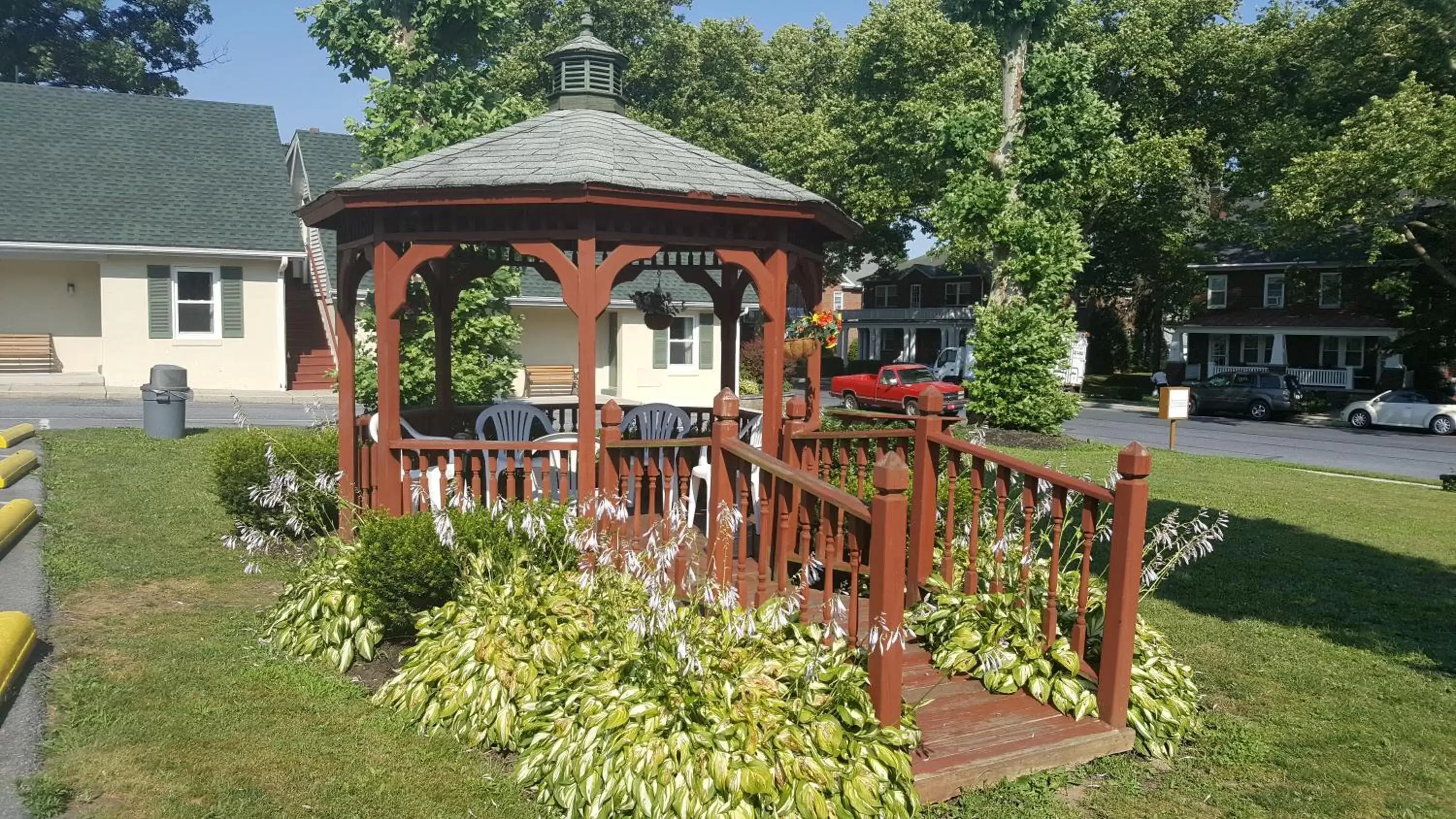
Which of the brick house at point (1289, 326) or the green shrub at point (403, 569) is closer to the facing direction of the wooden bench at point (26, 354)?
the green shrub

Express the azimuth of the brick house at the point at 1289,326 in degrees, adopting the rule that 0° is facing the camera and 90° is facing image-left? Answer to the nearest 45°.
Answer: approximately 0°

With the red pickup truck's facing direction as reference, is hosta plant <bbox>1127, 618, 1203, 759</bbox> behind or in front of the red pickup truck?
in front

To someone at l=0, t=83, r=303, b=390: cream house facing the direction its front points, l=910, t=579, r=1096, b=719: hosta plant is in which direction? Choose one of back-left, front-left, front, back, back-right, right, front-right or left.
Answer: front

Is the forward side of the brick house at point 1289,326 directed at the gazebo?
yes

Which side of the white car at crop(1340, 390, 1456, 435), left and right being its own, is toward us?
left

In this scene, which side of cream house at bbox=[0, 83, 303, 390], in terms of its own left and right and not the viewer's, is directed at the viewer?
front

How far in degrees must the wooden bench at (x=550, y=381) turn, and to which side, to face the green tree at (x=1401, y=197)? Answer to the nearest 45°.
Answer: approximately 90° to its left

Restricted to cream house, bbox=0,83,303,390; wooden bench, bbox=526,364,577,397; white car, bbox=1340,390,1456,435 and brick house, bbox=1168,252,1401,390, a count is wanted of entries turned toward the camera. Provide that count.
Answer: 3

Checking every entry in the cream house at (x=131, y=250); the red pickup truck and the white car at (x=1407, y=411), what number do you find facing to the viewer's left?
1

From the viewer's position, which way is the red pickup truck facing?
facing the viewer and to the right of the viewer

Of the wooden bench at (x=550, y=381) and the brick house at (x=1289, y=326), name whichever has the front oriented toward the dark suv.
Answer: the brick house

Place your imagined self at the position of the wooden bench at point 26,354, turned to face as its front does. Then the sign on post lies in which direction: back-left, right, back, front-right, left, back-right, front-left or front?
front-left

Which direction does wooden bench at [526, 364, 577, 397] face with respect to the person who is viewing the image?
facing the viewer
